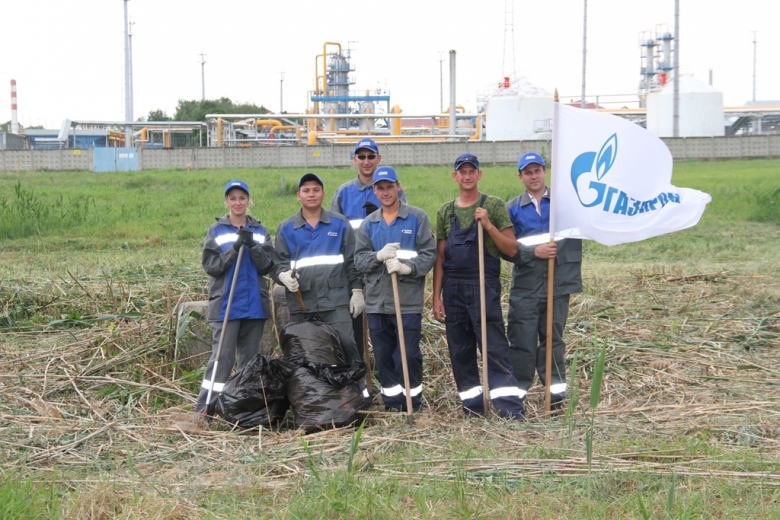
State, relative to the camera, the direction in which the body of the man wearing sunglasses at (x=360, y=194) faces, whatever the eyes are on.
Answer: toward the camera

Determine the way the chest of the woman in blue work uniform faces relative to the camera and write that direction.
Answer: toward the camera

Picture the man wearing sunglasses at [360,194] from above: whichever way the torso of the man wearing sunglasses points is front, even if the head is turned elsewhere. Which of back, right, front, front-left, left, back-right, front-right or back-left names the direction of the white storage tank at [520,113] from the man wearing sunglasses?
back

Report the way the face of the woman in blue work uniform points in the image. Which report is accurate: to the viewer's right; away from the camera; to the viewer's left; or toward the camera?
toward the camera

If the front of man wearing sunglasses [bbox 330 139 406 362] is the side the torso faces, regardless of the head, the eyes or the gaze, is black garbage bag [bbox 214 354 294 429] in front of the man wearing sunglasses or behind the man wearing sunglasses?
in front

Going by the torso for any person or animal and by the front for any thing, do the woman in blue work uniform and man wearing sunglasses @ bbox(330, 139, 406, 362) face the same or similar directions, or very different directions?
same or similar directions

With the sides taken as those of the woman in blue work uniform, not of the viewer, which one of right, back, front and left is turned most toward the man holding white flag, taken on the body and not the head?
left

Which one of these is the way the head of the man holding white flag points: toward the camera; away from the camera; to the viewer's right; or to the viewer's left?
toward the camera

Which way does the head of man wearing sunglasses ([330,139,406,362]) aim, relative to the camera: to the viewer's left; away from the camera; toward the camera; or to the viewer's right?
toward the camera

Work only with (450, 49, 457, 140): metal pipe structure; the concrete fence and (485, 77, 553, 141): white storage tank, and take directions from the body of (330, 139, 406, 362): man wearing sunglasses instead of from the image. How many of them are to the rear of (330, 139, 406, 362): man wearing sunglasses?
3

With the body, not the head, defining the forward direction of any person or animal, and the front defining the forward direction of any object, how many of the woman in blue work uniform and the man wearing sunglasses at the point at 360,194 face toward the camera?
2

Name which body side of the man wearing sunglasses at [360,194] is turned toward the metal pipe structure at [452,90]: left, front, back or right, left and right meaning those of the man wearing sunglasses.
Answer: back
